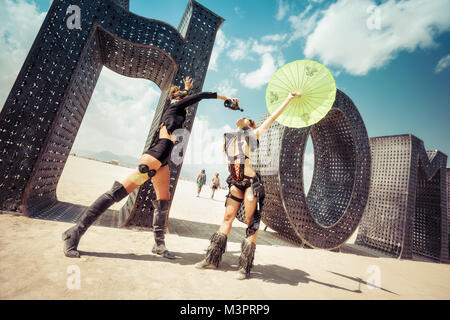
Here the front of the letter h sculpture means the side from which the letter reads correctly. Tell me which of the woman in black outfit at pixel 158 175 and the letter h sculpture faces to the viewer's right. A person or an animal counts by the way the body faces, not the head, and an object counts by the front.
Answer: the woman in black outfit

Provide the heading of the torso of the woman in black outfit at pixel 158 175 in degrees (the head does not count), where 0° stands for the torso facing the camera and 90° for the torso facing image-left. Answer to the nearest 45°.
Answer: approximately 270°

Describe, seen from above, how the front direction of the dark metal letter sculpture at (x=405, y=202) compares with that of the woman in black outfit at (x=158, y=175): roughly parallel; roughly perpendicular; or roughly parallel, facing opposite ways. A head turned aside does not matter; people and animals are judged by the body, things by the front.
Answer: roughly perpendicular

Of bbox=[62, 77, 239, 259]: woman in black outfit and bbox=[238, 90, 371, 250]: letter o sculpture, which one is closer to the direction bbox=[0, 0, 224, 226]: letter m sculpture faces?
the woman in black outfit

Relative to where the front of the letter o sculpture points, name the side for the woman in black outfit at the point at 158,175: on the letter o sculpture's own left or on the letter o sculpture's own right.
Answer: on the letter o sculpture's own right

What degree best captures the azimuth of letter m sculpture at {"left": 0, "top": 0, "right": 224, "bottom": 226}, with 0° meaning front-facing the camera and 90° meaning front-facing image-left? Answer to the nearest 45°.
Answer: approximately 45°

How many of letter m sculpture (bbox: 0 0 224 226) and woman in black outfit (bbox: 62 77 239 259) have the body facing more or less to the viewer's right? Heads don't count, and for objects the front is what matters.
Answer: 1

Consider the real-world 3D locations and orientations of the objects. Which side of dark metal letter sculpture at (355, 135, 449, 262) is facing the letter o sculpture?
right

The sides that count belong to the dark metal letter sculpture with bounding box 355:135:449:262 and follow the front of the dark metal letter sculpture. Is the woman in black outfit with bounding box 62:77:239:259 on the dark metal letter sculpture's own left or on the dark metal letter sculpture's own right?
on the dark metal letter sculpture's own right

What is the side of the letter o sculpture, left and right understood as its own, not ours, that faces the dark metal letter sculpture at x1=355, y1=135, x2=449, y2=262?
left
